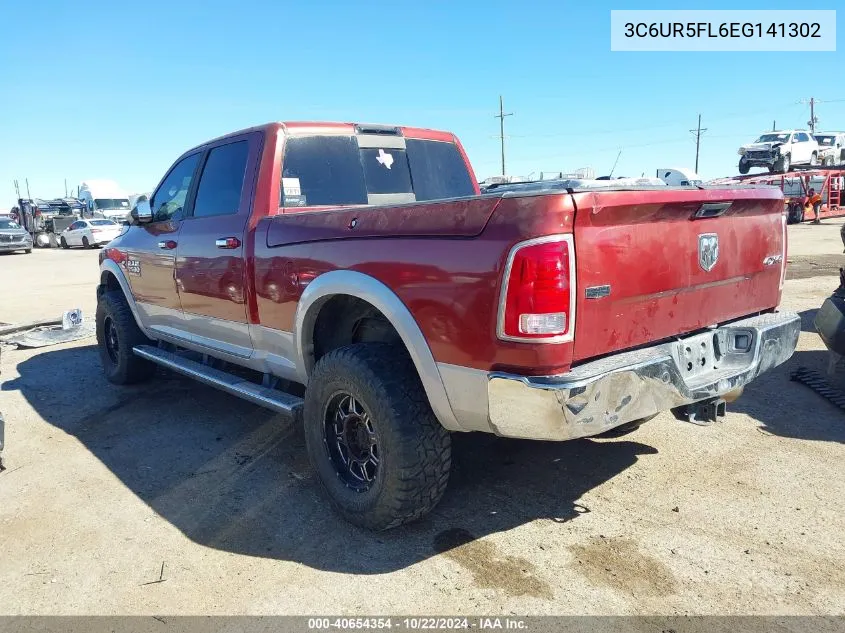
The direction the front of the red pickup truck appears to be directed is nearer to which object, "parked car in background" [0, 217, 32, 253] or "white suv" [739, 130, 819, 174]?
the parked car in background

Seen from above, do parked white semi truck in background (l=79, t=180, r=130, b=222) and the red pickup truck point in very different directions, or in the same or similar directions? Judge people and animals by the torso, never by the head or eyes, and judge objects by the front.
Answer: very different directions

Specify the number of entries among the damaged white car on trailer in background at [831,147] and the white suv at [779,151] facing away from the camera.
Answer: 0

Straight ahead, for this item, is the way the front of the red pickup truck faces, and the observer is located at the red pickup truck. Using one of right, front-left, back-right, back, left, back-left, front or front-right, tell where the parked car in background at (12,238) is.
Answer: front

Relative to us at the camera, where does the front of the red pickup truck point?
facing away from the viewer and to the left of the viewer

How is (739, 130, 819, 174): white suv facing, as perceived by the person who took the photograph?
facing the viewer and to the left of the viewer

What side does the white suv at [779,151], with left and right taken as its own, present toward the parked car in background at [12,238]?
front

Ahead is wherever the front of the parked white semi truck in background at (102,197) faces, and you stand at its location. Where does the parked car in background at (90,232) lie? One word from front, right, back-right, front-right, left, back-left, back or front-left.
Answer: front-right

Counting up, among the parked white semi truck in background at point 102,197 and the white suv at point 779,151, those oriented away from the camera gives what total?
0

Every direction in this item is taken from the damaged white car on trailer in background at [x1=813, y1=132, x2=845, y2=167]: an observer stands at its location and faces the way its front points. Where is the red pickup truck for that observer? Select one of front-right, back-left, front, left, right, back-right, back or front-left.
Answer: front-left

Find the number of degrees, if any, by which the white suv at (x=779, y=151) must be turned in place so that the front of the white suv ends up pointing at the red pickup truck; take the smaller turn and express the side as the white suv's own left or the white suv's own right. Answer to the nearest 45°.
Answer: approximately 45° to the white suv's own left

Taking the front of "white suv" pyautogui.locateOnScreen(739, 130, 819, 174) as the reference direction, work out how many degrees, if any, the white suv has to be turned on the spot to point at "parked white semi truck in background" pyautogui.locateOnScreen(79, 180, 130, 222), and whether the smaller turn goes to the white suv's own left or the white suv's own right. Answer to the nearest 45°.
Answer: approximately 45° to the white suv's own right
